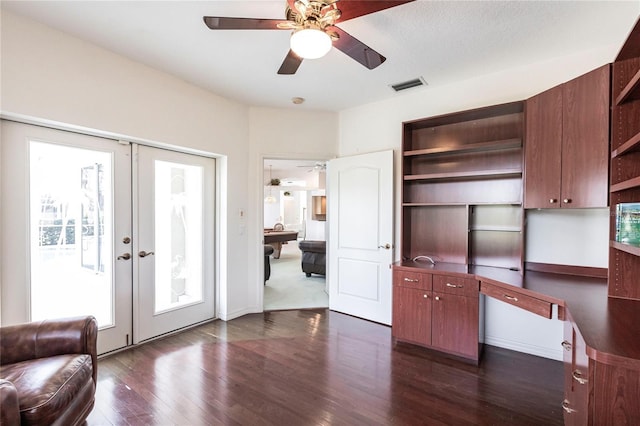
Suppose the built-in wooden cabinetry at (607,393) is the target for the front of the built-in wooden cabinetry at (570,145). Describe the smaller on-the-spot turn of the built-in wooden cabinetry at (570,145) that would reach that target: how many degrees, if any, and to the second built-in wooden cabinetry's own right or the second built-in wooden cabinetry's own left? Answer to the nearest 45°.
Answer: approximately 45° to the second built-in wooden cabinetry's own left

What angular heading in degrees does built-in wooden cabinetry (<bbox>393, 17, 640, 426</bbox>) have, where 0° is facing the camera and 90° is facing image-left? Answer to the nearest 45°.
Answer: approximately 45°

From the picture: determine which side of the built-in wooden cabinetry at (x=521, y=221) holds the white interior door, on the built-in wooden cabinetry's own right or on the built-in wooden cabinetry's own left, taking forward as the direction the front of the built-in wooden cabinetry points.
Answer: on the built-in wooden cabinetry's own right

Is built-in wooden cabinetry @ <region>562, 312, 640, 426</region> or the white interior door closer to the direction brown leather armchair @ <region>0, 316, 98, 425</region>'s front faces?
the built-in wooden cabinetry

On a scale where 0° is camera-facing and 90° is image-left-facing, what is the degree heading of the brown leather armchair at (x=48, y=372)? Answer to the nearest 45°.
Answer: approximately 315°
